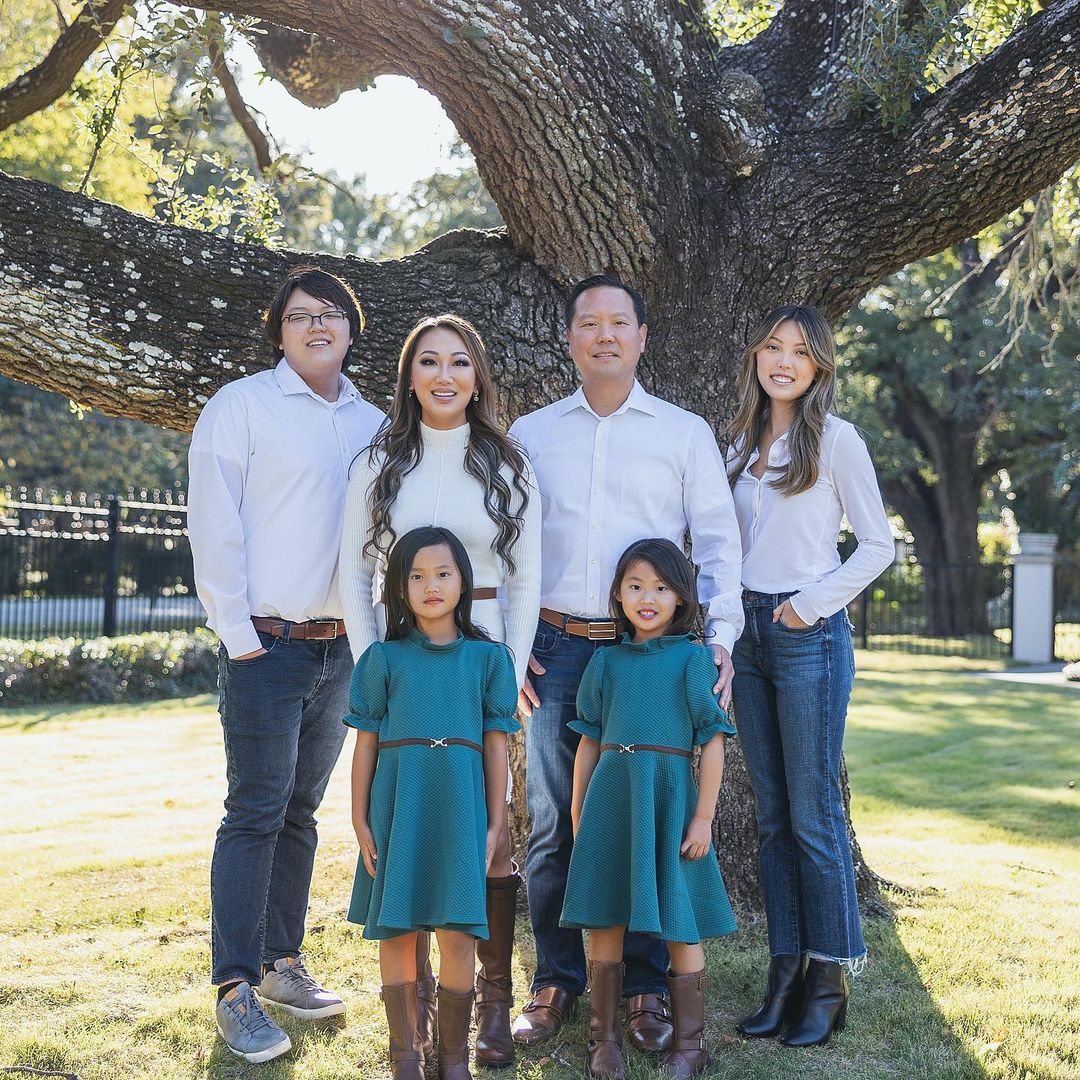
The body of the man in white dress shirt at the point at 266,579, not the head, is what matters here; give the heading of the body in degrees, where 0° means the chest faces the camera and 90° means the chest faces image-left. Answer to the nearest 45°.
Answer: approximately 315°

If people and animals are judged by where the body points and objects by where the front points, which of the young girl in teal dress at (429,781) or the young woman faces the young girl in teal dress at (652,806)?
the young woman

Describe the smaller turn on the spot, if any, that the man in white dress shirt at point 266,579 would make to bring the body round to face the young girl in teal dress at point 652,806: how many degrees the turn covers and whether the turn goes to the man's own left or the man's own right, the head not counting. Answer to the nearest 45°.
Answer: approximately 45° to the man's own left

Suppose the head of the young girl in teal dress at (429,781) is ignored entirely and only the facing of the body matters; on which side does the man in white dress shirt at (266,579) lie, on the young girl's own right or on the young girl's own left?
on the young girl's own right

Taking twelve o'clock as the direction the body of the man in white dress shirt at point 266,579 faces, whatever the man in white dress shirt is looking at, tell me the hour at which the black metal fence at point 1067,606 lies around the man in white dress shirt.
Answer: The black metal fence is roughly at 9 o'clock from the man in white dress shirt.

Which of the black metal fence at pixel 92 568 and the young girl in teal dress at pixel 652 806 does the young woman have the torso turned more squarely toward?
the young girl in teal dress

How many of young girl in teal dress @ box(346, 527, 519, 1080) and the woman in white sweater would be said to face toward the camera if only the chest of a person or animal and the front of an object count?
2
